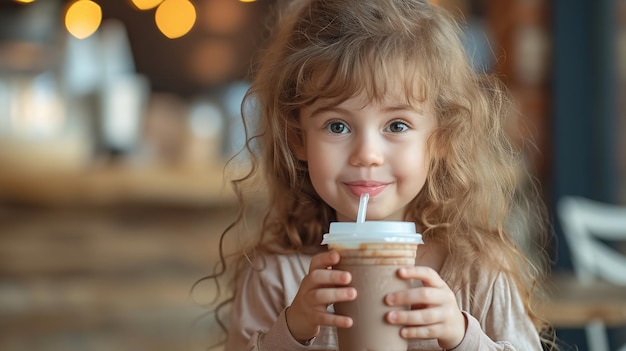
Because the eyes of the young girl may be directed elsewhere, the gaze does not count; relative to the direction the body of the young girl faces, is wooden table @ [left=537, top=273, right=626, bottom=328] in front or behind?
behind

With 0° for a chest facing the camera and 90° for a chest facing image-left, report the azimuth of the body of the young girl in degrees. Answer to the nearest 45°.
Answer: approximately 0°
